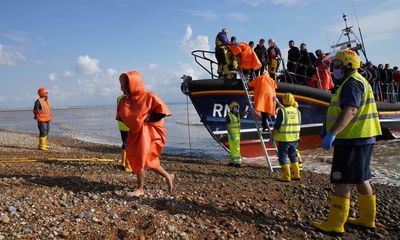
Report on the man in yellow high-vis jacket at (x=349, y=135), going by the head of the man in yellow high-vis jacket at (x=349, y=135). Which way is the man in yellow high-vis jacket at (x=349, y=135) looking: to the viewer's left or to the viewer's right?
to the viewer's left

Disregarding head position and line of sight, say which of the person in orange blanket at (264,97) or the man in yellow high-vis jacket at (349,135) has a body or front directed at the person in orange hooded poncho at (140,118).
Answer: the man in yellow high-vis jacket

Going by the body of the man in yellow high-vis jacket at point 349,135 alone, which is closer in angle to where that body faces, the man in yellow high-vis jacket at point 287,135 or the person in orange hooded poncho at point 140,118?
the person in orange hooded poncho

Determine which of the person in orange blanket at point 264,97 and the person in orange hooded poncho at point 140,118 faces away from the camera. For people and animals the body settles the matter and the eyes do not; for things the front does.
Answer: the person in orange blanket

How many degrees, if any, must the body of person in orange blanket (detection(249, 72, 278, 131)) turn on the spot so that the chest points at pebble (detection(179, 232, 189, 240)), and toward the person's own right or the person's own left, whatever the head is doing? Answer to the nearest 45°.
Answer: approximately 180°

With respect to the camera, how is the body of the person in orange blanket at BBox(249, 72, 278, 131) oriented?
away from the camera

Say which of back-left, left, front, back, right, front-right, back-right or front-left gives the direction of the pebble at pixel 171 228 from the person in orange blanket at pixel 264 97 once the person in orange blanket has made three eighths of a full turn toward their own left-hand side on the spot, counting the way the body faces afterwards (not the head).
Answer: front-left

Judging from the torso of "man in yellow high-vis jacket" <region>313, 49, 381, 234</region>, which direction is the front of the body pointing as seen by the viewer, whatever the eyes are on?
to the viewer's left
